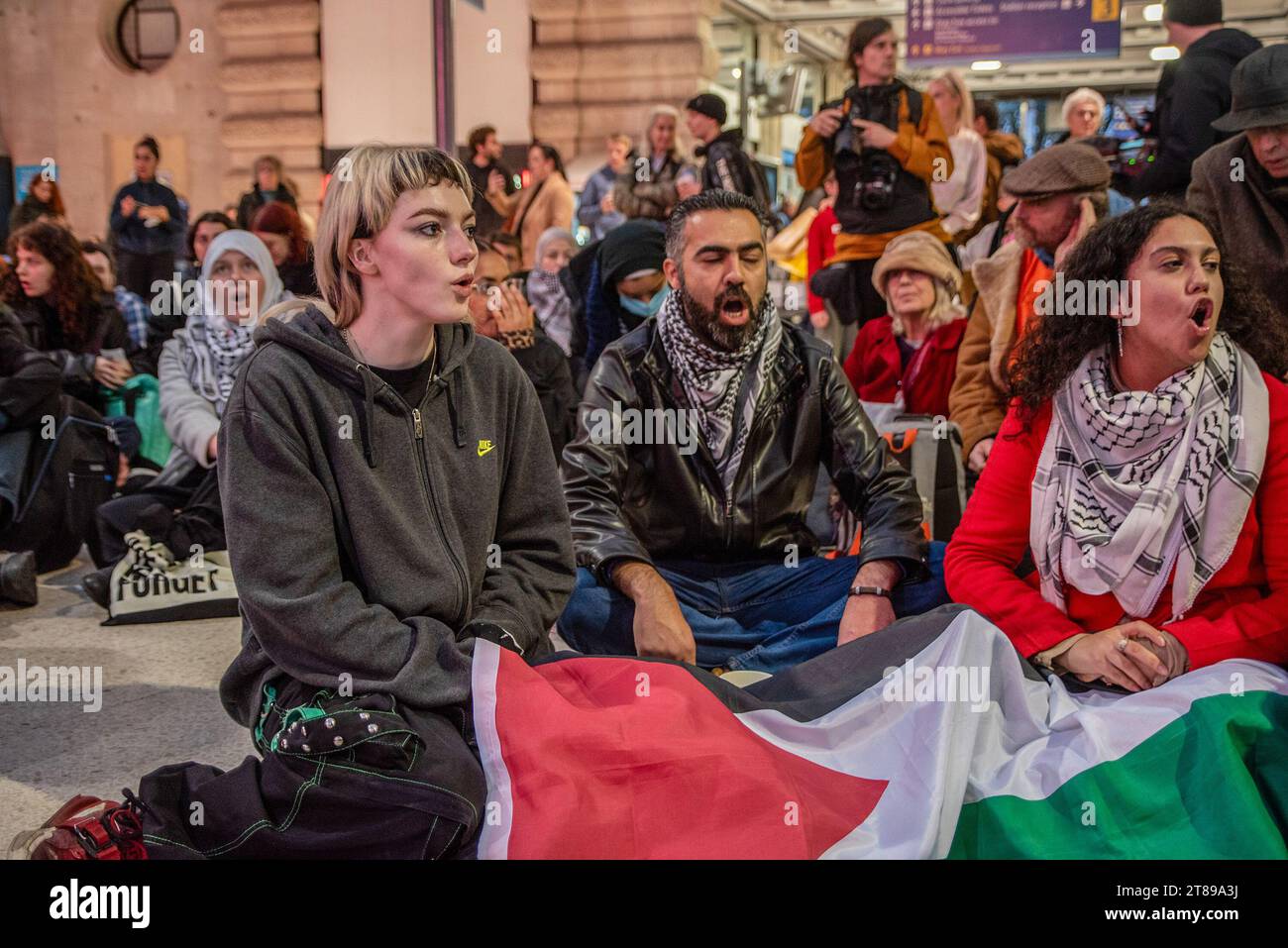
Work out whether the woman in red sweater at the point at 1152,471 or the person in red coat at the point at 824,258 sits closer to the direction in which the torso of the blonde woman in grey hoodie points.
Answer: the woman in red sweater

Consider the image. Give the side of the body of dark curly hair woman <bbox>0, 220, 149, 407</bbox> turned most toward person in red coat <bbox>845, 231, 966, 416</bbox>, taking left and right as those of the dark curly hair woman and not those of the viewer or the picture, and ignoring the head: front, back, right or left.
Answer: left

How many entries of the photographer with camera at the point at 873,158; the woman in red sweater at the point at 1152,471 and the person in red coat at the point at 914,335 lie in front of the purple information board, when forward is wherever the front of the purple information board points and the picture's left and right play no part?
3

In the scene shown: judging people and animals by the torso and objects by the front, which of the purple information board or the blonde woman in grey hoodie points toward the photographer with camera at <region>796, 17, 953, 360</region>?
the purple information board

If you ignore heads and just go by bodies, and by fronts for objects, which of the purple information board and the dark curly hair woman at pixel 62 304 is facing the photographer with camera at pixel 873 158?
the purple information board

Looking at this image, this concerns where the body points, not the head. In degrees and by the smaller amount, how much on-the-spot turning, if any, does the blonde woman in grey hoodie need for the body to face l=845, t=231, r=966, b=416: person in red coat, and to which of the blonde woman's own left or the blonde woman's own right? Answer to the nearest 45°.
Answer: approximately 90° to the blonde woman's own left

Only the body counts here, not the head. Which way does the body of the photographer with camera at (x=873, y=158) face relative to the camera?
toward the camera

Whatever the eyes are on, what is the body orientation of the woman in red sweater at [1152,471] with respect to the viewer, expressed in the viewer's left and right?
facing the viewer

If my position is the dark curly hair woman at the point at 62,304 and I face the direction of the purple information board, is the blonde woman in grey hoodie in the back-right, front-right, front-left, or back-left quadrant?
back-right

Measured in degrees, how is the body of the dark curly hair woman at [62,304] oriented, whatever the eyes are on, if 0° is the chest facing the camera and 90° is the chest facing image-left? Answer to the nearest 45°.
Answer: approximately 45°
